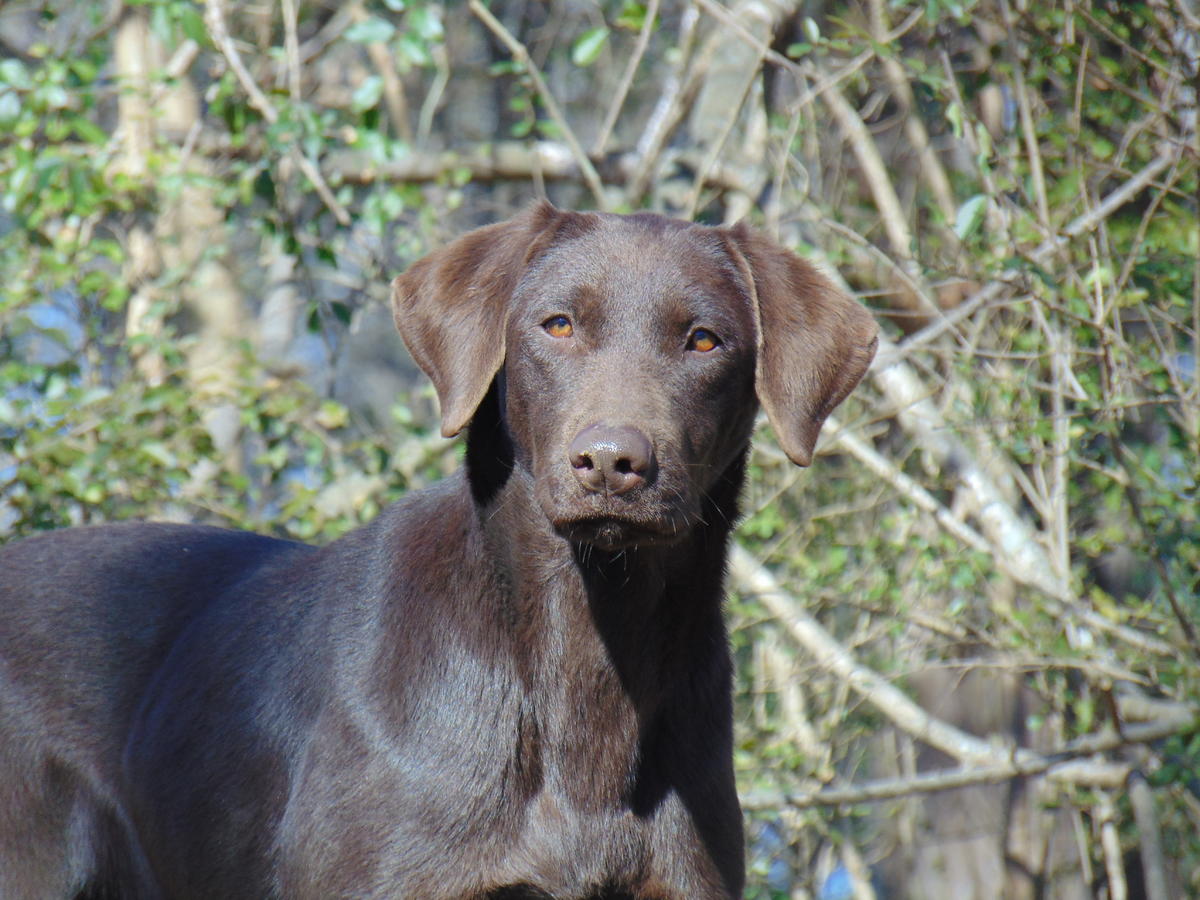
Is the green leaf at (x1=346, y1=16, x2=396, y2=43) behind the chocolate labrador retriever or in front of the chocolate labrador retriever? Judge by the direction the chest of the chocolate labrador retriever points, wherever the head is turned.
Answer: behind

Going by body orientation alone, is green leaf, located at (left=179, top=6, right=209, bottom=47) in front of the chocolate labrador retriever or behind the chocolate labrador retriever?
behind

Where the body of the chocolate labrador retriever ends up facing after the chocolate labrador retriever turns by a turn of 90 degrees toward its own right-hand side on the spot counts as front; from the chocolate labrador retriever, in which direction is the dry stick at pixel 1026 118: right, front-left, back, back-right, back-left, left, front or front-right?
back

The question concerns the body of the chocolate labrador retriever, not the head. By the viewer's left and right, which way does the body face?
facing the viewer and to the right of the viewer

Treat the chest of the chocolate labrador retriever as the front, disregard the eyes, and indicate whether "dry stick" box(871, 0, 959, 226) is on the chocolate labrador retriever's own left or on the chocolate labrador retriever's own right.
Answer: on the chocolate labrador retriever's own left

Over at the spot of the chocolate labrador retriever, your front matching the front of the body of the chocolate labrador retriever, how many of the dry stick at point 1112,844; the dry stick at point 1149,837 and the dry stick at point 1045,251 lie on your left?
3

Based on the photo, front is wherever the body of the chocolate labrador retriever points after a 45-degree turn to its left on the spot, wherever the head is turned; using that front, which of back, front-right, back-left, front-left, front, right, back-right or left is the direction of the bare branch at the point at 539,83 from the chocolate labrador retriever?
left

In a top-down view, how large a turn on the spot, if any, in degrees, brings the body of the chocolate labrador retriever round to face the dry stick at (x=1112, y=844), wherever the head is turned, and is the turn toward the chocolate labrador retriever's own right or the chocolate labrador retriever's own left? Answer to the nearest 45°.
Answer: approximately 90° to the chocolate labrador retriever's own left

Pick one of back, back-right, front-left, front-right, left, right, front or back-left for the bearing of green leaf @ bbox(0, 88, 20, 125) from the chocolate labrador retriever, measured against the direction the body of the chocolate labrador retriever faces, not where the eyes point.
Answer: back

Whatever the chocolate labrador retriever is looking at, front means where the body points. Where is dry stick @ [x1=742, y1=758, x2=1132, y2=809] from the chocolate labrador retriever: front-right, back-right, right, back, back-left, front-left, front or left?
left

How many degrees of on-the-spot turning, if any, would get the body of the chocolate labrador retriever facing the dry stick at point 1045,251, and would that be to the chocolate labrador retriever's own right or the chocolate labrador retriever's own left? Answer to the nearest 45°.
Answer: approximately 90° to the chocolate labrador retriever's own left

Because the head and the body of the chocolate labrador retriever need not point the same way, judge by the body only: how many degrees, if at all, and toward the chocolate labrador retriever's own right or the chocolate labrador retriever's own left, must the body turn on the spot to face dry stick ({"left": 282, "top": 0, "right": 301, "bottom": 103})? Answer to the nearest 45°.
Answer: approximately 135° to the chocolate labrador retriever's own left

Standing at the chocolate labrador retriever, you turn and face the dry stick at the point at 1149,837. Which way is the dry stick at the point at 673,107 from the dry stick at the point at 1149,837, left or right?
left
